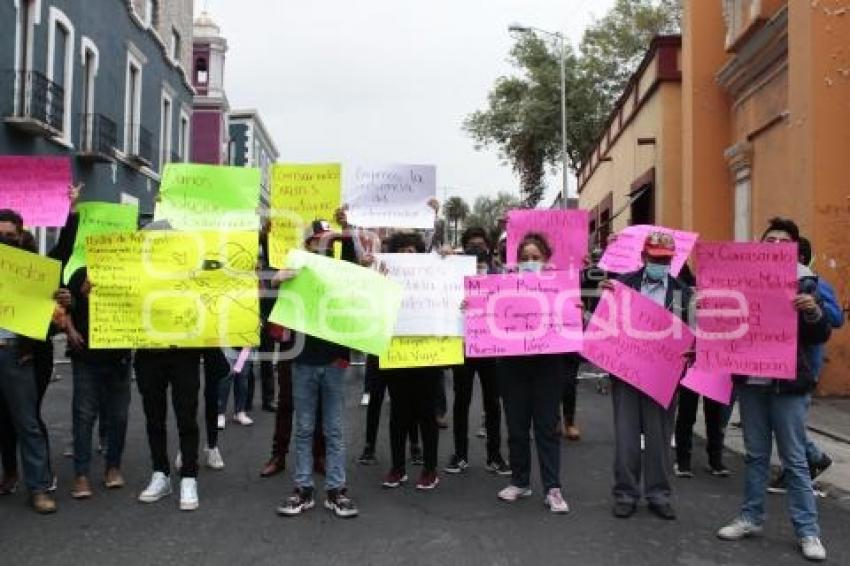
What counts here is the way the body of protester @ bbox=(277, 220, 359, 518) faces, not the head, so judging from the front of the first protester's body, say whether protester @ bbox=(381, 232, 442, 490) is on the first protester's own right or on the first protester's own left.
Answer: on the first protester's own left

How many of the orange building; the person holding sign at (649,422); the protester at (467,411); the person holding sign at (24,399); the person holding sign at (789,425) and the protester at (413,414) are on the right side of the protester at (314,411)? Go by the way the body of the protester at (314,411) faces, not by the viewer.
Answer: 1

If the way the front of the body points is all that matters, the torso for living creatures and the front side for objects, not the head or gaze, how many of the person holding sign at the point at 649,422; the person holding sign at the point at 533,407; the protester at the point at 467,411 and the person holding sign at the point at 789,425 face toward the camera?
4

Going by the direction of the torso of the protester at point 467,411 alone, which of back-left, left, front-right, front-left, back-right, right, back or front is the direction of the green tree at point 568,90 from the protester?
back

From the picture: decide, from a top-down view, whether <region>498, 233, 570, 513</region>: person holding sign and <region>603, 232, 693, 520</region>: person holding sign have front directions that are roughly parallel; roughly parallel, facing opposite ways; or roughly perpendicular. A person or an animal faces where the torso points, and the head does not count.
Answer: roughly parallel

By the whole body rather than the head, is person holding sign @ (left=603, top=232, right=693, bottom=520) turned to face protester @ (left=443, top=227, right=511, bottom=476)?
no

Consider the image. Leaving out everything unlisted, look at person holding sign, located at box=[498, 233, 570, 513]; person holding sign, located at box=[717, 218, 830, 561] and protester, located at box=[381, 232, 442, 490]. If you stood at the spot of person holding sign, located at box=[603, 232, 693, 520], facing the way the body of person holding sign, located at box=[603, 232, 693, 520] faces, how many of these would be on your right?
2

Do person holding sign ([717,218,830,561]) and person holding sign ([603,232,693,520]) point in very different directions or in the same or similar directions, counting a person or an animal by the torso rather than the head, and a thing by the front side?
same or similar directions

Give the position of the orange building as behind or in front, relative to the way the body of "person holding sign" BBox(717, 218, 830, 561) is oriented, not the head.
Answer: behind

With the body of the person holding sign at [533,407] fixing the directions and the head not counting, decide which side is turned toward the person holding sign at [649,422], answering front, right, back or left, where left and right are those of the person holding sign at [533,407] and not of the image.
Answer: left

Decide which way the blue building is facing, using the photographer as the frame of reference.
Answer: facing the viewer and to the right of the viewer

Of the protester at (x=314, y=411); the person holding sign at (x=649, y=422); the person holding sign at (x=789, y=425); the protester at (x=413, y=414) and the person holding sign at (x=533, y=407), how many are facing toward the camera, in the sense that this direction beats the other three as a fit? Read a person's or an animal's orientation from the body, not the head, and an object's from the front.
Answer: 5

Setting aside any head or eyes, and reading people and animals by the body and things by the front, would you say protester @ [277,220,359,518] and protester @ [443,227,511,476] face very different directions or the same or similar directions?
same or similar directions

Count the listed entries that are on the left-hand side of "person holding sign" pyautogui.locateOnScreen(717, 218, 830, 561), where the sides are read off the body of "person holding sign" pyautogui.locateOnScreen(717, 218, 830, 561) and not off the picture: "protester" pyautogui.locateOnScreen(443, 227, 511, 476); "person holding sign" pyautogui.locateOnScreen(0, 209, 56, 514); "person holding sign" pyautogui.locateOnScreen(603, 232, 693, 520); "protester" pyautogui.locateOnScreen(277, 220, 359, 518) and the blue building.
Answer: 0

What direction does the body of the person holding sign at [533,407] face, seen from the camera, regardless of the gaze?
toward the camera

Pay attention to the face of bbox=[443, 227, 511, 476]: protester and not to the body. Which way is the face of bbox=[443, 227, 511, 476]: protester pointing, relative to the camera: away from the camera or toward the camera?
toward the camera

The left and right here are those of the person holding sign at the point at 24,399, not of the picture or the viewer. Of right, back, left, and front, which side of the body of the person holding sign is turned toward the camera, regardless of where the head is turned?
front

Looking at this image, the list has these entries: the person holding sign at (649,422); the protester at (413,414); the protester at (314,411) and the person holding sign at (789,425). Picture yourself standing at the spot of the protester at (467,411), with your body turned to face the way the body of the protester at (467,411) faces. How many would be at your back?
0

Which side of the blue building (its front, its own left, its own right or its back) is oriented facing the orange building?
front
